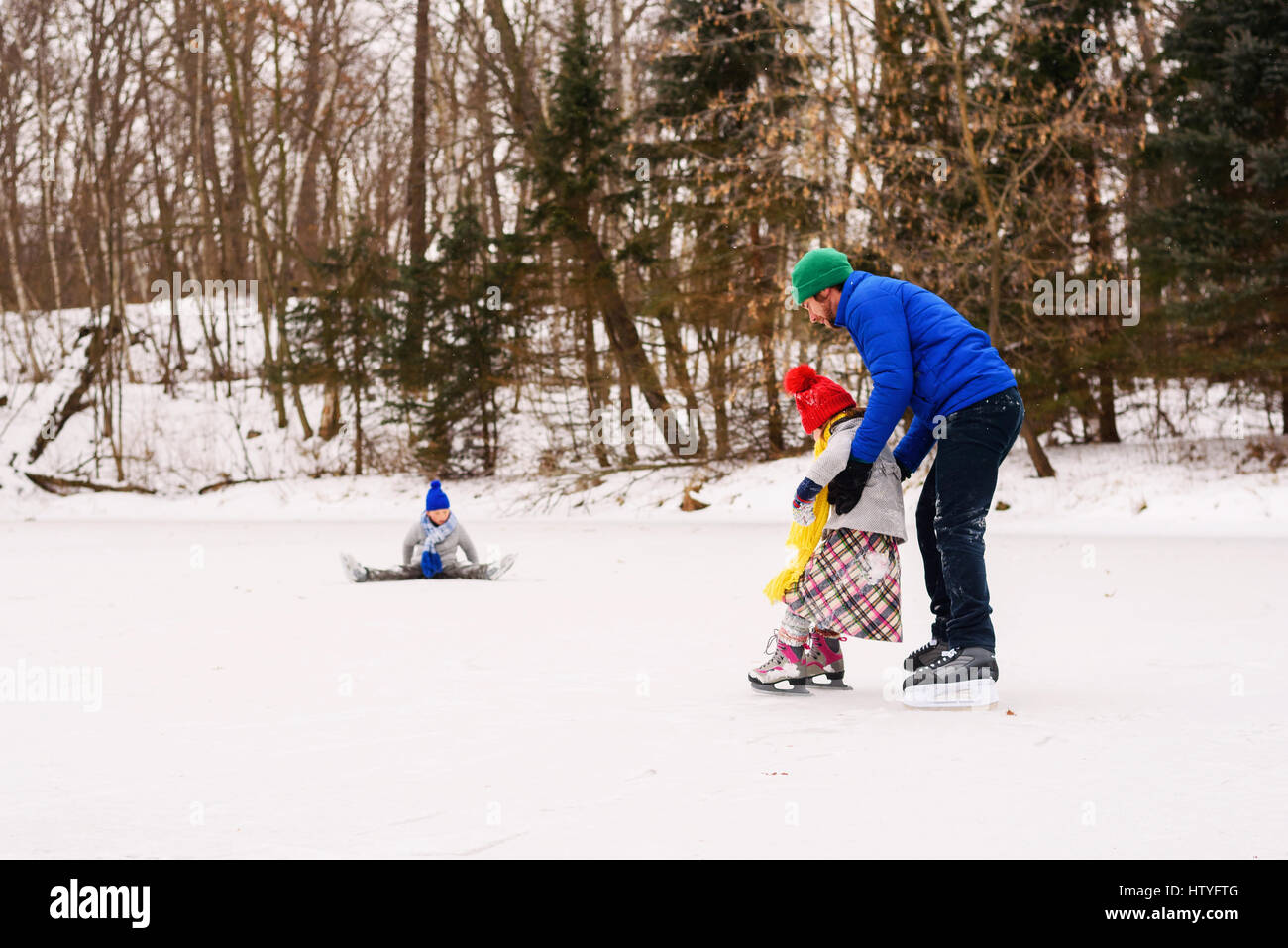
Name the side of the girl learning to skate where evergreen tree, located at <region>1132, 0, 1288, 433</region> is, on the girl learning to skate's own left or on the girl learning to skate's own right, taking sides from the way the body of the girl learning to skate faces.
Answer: on the girl learning to skate's own right

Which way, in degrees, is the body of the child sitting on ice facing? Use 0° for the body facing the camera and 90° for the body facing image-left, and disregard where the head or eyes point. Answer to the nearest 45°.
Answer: approximately 0°

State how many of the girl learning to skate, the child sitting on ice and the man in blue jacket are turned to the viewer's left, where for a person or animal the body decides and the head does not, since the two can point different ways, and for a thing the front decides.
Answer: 2

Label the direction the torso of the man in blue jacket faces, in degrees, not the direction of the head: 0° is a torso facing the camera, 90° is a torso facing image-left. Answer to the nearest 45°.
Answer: approximately 90°

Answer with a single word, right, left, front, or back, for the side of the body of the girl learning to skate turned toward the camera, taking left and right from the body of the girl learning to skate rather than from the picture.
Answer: left

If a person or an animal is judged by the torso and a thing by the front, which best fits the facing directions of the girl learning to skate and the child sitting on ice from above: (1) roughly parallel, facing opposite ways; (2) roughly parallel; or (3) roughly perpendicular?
roughly perpendicular

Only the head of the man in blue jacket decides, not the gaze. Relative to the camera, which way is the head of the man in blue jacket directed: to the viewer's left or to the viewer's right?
to the viewer's left

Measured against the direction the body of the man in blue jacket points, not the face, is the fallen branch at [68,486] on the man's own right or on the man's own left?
on the man's own right

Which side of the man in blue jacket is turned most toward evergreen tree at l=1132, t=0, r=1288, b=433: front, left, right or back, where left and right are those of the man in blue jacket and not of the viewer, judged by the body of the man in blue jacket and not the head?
right

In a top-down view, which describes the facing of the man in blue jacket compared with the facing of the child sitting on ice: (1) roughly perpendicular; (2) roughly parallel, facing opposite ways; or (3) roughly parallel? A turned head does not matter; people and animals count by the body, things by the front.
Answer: roughly perpendicular
